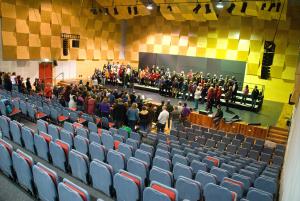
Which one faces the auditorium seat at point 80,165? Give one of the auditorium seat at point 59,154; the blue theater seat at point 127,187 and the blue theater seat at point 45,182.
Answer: the blue theater seat at point 45,182

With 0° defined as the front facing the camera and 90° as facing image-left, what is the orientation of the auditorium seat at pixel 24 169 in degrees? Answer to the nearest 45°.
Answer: approximately 225°

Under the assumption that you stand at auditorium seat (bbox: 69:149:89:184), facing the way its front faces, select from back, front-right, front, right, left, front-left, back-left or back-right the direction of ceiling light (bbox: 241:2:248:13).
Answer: front

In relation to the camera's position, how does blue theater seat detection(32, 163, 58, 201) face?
facing away from the viewer and to the right of the viewer

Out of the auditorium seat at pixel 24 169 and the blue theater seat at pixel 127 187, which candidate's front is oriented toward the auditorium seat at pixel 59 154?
the auditorium seat at pixel 24 169

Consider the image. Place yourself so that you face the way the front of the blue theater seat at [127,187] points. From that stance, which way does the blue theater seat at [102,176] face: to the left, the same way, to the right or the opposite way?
the same way

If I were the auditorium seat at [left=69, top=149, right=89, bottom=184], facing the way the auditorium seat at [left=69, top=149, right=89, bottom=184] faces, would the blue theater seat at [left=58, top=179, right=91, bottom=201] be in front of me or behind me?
behind

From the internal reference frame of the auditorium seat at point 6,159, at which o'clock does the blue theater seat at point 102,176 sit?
The blue theater seat is roughly at 3 o'clock from the auditorium seat.

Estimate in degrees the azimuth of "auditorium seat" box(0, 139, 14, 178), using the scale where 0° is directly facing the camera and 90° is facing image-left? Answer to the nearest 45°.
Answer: approximately 225°

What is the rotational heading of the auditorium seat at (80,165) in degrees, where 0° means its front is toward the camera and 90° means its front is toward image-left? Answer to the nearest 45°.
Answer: approximately 225°

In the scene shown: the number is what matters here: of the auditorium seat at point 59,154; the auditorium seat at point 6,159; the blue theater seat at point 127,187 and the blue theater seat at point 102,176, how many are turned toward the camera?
0

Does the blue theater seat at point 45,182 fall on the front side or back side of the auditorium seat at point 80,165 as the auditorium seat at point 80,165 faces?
on the back side

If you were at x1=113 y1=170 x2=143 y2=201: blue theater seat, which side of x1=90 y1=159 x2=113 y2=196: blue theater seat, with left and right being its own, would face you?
right

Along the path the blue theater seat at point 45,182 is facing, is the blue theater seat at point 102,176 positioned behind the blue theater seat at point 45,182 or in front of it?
in front

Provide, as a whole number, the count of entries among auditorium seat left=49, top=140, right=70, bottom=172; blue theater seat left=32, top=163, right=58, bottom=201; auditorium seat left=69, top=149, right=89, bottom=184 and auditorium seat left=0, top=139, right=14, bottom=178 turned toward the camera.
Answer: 0

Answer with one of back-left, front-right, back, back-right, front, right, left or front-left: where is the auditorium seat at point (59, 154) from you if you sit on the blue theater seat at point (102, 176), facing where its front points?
left

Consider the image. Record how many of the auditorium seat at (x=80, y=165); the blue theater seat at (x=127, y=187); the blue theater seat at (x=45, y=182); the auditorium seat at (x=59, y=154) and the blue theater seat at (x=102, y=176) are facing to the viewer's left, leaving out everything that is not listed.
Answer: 0

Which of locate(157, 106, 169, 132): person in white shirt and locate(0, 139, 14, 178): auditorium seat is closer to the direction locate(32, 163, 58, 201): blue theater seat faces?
the person in white shirt

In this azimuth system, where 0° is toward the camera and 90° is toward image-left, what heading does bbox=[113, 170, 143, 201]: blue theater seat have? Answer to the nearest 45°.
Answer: approximately 225°

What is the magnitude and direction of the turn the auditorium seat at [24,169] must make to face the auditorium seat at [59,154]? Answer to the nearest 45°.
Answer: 0° — it already faces it

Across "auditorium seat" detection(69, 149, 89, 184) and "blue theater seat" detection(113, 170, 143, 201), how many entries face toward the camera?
0

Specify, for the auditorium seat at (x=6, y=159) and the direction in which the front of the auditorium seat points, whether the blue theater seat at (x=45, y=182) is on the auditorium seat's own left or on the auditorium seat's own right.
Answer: on the auditorium seat's own right

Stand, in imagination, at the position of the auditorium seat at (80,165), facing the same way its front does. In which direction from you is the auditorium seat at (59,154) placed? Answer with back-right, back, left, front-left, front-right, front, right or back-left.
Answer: left
